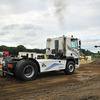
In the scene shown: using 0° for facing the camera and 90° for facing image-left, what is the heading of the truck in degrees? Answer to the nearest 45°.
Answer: approximately 225°
